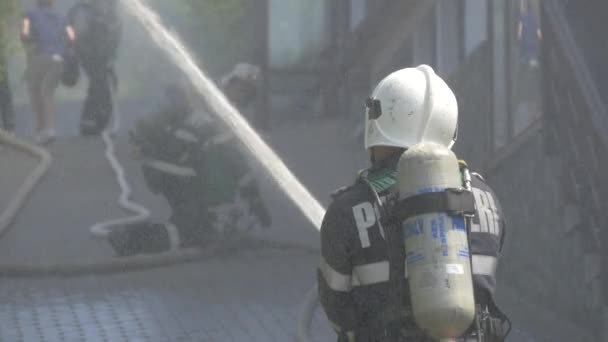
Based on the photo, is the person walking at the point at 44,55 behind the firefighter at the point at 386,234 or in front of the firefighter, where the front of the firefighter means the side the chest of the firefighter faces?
in front

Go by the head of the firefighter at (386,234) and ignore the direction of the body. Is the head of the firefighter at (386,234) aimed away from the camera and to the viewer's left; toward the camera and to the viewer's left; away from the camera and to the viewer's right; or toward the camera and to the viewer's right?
away from the camera and to the viewer's left

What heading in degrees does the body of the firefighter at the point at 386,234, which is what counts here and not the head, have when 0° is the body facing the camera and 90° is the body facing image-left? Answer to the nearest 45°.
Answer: approximately 135°

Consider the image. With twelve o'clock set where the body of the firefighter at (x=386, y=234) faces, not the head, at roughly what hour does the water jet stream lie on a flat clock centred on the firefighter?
The water jet stream is roughly at 11 o'clock from the firefighter.

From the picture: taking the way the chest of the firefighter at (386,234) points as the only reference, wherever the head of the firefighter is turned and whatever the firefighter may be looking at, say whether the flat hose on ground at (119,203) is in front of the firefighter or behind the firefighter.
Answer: in front

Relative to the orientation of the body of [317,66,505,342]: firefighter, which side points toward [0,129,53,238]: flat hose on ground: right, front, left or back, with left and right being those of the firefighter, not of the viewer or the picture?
front
